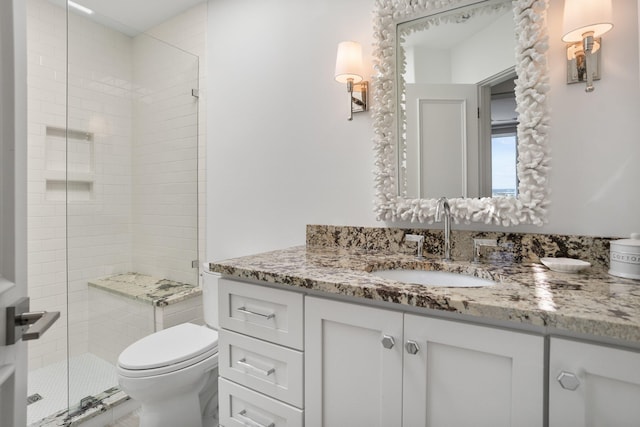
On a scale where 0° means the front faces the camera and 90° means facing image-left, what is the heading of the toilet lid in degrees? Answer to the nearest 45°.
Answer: approximately 45°

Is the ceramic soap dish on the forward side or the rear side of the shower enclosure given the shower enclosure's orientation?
on the forward side

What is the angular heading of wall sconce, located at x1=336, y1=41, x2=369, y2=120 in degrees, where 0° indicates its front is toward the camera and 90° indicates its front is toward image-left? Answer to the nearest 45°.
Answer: approximately 45°

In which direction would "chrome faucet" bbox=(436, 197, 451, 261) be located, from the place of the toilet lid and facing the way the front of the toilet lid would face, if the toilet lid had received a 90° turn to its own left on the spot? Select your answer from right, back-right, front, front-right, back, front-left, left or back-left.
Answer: front

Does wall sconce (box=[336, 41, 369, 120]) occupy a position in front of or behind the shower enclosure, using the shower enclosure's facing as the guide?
in front

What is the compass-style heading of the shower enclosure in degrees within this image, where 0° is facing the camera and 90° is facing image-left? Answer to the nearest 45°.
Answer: approximately 315°

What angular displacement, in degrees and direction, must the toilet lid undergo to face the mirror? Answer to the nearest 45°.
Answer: approximately 90° to its left

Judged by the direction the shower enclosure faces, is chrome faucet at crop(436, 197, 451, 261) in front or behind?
in front

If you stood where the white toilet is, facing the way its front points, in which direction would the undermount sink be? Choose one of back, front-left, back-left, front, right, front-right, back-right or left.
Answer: left

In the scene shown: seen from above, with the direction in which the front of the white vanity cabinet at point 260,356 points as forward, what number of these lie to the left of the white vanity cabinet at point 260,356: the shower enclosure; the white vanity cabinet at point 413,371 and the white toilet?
1

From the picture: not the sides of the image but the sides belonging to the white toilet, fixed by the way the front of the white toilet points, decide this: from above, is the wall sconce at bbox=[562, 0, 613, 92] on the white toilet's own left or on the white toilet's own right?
on the white toilet's own left

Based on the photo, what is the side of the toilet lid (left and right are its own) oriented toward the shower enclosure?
right
